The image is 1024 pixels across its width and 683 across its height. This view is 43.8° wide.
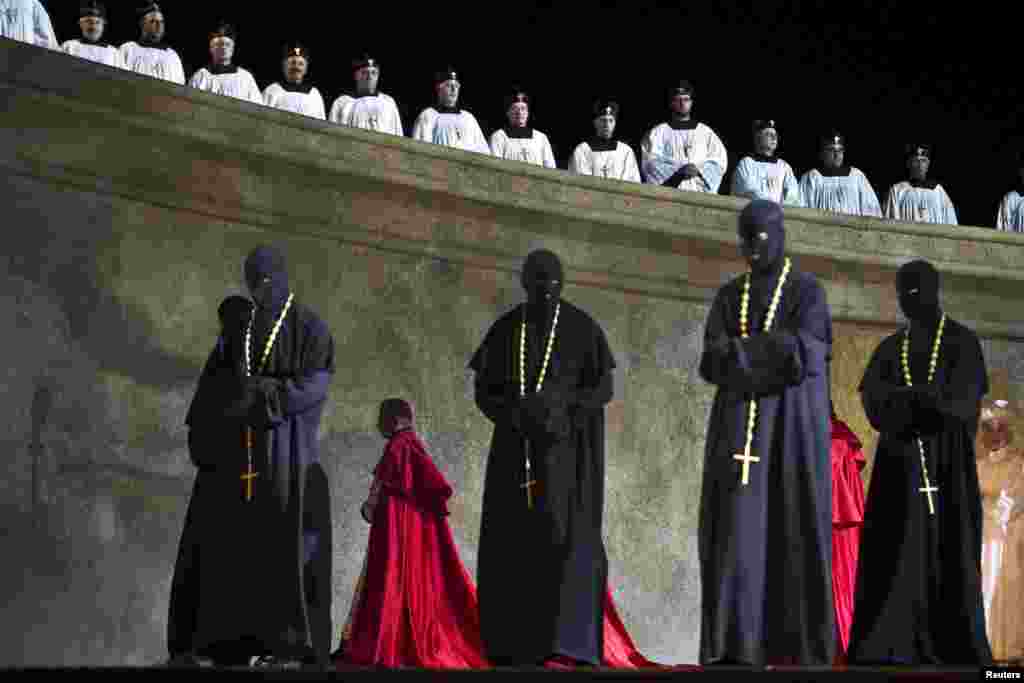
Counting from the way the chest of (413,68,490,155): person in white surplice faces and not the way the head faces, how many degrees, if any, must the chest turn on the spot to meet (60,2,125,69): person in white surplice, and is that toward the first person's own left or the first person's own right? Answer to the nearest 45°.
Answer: approximately 90° to the first person's own right

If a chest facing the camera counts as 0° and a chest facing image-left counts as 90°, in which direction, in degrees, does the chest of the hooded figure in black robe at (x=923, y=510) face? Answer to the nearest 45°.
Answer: approximately 0°

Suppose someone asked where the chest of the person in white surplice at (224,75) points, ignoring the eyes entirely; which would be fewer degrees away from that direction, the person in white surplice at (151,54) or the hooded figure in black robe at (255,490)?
the hooded figure in black robe

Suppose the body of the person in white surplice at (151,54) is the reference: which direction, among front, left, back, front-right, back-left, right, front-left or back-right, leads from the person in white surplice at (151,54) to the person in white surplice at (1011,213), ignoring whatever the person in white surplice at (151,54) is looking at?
left

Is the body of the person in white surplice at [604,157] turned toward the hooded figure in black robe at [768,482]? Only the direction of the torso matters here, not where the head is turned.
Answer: yes
